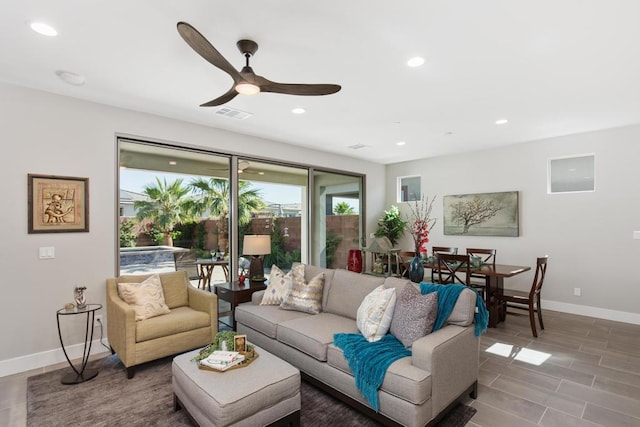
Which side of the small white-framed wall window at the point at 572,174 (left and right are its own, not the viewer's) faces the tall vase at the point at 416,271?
front

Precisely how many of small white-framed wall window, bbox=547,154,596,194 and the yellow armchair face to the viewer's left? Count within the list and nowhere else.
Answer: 0

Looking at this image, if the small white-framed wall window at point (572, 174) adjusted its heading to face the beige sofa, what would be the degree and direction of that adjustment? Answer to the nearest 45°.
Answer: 0° — it already faces it

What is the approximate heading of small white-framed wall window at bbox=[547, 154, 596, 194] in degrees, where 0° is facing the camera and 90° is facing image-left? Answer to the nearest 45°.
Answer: approximately 0°

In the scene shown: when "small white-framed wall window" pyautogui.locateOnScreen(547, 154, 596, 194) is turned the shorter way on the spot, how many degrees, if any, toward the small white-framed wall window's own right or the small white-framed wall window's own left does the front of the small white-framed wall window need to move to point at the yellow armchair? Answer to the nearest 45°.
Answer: approximately 45° to the small white-framed wall window's own right

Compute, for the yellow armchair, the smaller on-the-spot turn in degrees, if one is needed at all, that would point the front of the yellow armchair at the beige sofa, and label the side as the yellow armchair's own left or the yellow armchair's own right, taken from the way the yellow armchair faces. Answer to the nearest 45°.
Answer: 0° — it already faces it

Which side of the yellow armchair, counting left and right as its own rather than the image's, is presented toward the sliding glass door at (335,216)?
left

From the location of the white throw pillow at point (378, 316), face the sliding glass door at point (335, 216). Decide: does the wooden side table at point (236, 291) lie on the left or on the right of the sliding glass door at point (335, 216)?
left

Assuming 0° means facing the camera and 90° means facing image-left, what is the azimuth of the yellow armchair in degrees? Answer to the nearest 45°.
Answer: approximately 315°

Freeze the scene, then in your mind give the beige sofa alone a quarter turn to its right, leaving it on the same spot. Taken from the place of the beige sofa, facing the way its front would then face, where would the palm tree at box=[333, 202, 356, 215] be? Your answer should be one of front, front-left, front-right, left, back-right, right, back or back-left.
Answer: front-right

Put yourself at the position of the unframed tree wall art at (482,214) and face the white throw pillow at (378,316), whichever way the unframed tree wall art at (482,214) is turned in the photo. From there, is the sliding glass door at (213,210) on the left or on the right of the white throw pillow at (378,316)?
right

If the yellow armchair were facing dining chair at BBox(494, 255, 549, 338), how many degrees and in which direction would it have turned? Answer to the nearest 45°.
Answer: approximately 45° to its left

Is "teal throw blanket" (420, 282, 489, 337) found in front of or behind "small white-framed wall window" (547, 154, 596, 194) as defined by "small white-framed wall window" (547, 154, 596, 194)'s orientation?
in front

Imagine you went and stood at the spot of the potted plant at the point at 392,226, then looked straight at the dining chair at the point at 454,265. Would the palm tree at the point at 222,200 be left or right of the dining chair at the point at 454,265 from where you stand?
right

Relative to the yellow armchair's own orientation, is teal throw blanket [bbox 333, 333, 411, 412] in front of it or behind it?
in front
